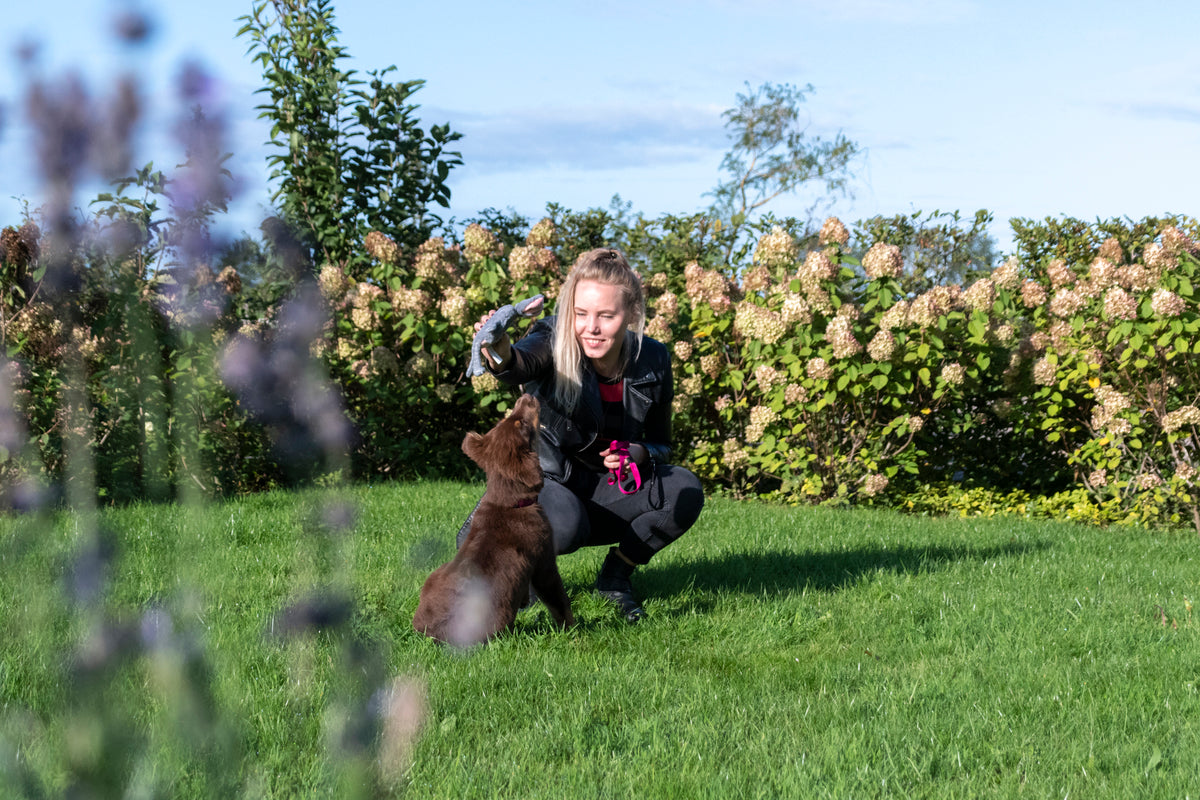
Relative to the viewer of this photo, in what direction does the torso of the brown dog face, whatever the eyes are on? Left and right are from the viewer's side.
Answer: facing away from the viewer and to the right of the viewer

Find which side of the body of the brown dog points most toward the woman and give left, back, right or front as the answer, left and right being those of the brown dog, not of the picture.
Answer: front

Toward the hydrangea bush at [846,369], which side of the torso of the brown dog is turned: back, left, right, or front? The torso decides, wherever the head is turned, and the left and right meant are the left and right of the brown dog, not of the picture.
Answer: front

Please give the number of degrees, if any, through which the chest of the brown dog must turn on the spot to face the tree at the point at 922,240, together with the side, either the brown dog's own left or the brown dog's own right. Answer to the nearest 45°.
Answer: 0° — it already faces it

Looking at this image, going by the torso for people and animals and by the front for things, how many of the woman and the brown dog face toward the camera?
1

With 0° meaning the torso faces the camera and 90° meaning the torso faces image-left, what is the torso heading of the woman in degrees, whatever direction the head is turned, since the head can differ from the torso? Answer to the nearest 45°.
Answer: approximately 0°
